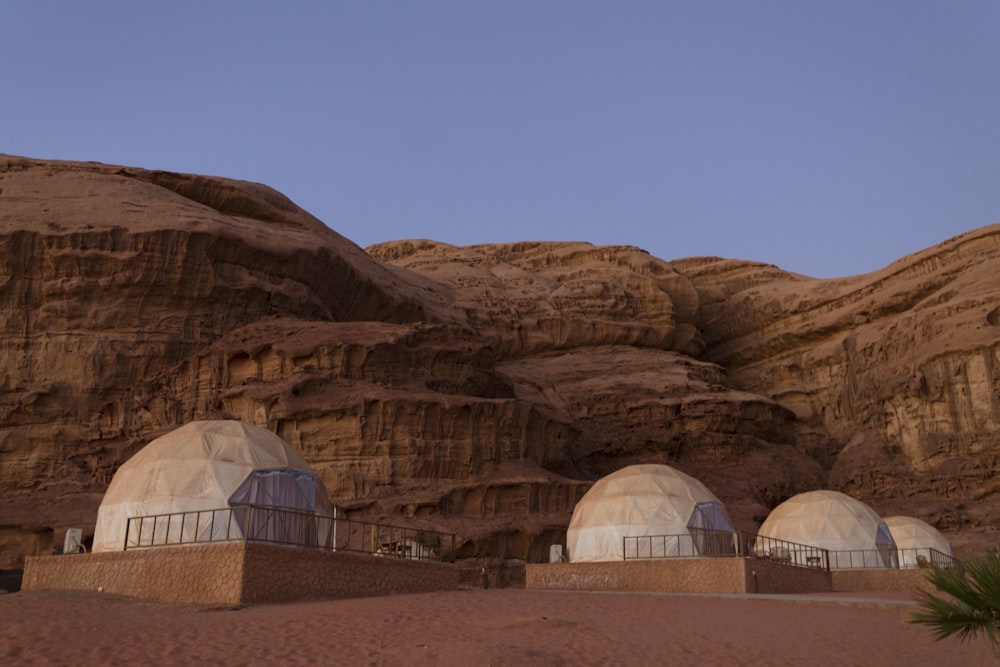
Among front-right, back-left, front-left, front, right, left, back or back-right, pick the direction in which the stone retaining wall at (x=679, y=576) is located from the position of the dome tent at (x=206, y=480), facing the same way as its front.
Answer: front-left

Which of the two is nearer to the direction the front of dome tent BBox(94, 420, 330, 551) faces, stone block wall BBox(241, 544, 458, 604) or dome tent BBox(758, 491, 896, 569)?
the stone block wall

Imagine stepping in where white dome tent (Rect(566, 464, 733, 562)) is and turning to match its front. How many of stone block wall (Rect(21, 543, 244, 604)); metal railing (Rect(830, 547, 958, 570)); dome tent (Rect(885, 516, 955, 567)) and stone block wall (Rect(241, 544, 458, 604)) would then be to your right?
2

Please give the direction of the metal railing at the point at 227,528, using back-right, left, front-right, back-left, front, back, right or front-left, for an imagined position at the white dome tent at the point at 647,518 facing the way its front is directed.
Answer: right

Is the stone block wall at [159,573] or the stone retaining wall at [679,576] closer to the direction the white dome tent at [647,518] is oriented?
the stone retaining wall

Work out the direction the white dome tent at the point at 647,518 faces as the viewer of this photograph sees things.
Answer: facing the viewer and to the right of the viewer

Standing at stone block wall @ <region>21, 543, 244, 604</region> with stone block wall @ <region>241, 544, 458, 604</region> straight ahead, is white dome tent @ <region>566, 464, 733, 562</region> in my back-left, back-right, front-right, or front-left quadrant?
front-left

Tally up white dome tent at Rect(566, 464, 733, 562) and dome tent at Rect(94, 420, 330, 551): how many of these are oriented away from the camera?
0

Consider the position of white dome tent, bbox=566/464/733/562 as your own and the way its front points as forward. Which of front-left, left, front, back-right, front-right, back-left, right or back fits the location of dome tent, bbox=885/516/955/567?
left

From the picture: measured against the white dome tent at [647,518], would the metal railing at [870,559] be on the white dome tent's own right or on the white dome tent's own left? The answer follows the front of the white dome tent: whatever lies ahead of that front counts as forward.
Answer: on the white dome tent's own left

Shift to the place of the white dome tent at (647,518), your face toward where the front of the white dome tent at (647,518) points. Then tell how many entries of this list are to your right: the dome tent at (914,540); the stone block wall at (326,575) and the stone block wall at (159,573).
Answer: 2

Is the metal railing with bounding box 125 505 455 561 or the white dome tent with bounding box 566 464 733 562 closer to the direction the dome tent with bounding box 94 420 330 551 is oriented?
the metal railing

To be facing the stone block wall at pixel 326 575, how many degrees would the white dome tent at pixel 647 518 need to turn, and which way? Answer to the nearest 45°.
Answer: approximately 90° to its right

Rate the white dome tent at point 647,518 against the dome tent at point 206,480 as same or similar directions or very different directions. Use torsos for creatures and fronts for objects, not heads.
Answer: same or similar directions

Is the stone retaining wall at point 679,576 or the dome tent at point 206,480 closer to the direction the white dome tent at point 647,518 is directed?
the stone retaining wall
